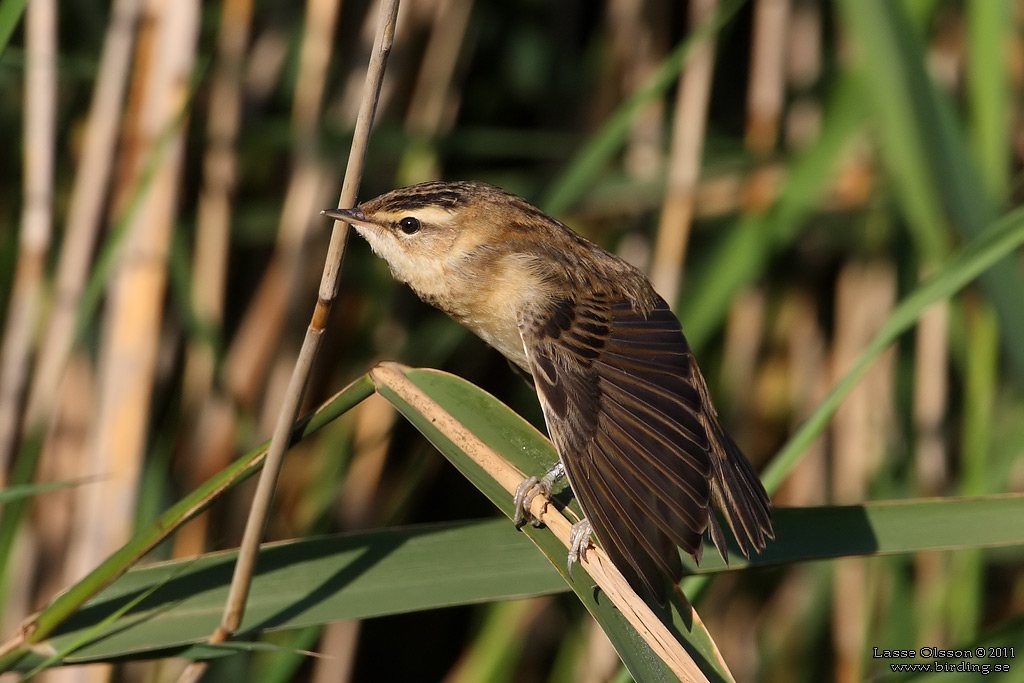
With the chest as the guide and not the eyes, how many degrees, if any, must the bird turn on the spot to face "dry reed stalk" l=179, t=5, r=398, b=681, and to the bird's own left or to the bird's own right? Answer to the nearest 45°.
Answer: approximately 45° to the bird's own left

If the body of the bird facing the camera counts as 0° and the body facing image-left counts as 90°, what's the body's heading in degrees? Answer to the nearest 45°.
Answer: approximately 90°

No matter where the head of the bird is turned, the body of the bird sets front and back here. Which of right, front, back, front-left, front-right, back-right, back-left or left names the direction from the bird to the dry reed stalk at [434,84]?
right

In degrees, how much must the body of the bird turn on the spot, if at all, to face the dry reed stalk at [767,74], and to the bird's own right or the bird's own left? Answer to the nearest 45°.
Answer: approximately 135° to the bird's own right

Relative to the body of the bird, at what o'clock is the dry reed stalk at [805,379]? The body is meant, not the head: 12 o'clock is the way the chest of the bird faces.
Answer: The dry reed stalk is roughly at 4 o'clock from the bird.

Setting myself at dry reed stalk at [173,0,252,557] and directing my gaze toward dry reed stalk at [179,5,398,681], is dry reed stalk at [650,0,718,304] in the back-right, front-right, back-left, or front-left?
front-left

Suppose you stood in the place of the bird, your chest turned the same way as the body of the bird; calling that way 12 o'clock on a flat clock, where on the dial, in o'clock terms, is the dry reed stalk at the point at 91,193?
The dry reed stalk is roughly at 1 o'clock from the bird.

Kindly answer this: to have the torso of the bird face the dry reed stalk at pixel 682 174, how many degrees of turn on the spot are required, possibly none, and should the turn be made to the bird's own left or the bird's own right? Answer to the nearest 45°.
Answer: approximately 135° to the bird's own right

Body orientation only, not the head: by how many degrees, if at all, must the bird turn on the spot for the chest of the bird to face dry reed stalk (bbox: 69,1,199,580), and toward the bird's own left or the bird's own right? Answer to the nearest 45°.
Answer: approximately 45° to the bird's own right

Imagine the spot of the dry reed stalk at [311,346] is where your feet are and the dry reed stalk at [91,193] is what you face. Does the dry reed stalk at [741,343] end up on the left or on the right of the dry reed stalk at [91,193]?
right

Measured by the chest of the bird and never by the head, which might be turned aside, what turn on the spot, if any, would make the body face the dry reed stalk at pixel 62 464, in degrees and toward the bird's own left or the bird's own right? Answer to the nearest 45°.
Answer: approximately 45° to the bird's own right
